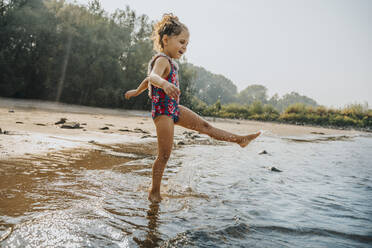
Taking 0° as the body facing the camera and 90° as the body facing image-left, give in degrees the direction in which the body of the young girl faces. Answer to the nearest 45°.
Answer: approximately 270°
